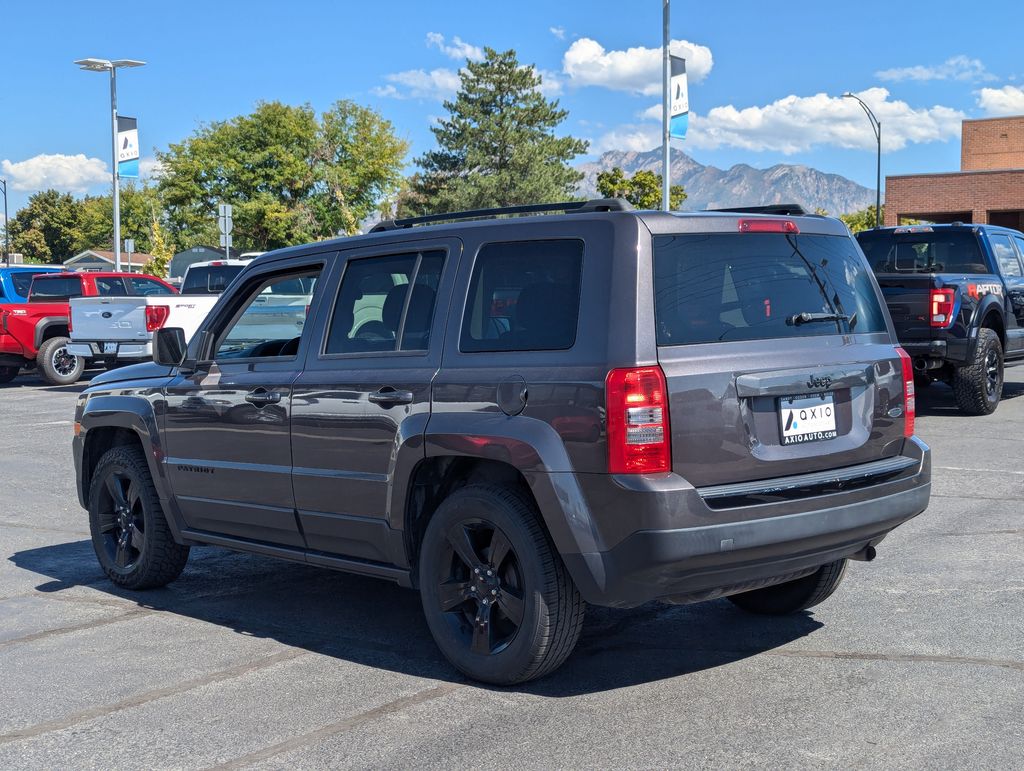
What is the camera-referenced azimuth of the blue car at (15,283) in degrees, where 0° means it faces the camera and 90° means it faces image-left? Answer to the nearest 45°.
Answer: approximately 225°

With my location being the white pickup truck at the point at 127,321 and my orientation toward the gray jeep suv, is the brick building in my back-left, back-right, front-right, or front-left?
back-left

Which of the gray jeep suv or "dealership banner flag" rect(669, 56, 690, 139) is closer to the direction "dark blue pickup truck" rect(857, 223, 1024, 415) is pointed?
the dealership banner flag

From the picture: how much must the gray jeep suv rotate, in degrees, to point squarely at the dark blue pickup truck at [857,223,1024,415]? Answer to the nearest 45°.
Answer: approximately 90° to its right

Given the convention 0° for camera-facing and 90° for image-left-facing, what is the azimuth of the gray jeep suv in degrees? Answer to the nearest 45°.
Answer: approximately 135°

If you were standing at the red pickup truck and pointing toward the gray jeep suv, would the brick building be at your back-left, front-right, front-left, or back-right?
back-left

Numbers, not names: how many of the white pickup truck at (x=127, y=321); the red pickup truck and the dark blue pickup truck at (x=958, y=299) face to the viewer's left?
0

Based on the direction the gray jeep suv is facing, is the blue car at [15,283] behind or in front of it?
in front

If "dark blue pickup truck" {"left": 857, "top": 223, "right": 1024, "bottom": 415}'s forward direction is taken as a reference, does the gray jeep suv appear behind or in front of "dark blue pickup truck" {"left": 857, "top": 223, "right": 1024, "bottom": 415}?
behind

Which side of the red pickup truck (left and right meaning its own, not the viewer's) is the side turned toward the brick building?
front

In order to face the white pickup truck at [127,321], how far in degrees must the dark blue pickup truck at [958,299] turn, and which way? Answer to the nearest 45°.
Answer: approximately 135° to its left

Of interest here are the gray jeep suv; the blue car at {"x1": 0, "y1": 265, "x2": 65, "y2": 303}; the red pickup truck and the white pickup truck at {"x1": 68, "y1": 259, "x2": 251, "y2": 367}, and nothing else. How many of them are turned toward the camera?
0

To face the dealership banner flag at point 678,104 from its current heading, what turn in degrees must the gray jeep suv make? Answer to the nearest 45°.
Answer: approximately 45° to its right

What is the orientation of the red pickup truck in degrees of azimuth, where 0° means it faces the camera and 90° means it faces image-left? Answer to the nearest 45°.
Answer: approximately 225°

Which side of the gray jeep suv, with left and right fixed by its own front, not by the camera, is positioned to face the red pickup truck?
front
